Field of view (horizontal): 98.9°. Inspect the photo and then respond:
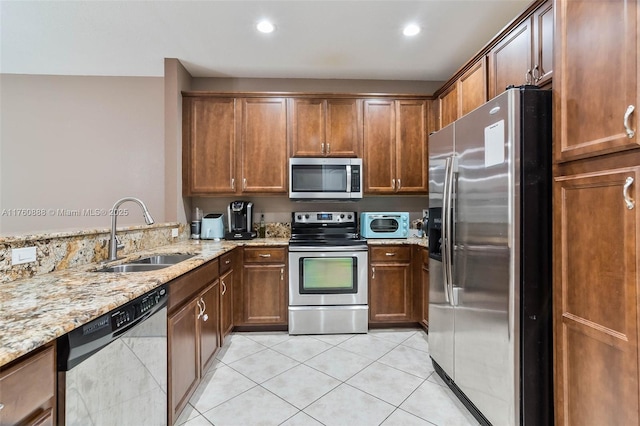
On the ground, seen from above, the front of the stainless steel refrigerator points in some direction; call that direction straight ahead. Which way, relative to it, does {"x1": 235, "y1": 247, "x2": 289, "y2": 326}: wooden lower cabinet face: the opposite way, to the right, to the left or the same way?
to the left

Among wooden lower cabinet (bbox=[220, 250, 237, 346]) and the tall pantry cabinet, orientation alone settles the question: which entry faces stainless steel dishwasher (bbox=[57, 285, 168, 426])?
the tall pantry cabinet

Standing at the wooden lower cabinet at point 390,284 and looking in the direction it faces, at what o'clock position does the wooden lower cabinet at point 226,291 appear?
the wooden lower cabinet at point 226,291 is roughly at 2 o'clock from the wooden lower cabinet at point 390,284.

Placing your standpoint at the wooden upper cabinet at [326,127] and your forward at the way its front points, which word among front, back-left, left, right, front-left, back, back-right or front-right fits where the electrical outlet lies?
front-right

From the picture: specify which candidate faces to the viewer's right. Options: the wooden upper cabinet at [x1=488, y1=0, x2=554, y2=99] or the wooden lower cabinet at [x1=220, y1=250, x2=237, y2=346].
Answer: the wooden lower cabinet

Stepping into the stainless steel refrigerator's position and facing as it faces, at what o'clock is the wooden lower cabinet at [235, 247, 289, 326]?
The wooden lower cabinet is roughly at 2 o'clock from the stainless steel refrigerator.

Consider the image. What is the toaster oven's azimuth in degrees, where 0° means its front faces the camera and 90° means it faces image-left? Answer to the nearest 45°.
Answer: approximately 0°

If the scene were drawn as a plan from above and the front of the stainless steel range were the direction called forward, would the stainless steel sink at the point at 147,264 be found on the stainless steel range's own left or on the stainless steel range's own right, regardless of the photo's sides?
on the stainless steel range's own right

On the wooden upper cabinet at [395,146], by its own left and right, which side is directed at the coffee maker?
right

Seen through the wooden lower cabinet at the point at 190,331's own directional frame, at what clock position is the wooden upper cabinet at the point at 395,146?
The wooden upper cabinet is roughly at 10 o'clock from the wooden lower cabinet.
